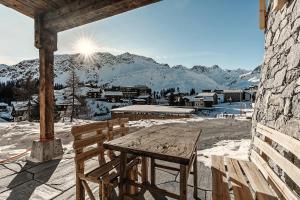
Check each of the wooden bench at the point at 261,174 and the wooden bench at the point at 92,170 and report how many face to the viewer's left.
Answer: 1

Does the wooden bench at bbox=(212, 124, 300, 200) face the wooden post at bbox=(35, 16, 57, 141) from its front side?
yes

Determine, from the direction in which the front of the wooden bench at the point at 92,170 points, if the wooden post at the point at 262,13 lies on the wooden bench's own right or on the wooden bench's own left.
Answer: on the wooden bench's own left

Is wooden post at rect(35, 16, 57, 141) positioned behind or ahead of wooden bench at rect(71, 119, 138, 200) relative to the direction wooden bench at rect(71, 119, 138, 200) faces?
behind

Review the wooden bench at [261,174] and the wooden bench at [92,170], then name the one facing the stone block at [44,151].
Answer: the wooden bench at [261,174]

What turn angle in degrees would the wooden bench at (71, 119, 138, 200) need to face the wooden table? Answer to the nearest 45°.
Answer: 0° — it already faces it

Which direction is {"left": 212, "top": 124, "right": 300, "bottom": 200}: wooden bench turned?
to the viewer's left

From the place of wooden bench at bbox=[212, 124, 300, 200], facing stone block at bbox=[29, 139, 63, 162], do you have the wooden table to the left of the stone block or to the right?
left

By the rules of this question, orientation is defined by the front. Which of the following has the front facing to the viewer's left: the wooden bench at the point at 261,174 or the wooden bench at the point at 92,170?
the wooden bench at the point at 261,174

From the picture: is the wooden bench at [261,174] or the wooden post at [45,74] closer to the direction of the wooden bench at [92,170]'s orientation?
the wooden bench

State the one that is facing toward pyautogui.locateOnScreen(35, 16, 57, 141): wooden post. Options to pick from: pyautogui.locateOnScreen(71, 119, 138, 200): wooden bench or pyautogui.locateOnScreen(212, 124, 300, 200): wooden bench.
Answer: pyautogui.locateOnScreen(212, 124, 300, 200): wooden bench

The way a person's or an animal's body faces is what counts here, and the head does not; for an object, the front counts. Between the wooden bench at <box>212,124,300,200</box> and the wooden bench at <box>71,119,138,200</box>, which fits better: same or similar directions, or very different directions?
very different directions

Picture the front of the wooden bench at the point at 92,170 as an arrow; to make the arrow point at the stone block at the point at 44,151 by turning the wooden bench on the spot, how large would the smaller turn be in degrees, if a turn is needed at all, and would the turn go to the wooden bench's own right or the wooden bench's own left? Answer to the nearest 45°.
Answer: approximately 180°

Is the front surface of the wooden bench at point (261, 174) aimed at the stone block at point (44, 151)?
yes

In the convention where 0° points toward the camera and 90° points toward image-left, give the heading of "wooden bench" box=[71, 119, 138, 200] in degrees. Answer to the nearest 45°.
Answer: approximately 315°
